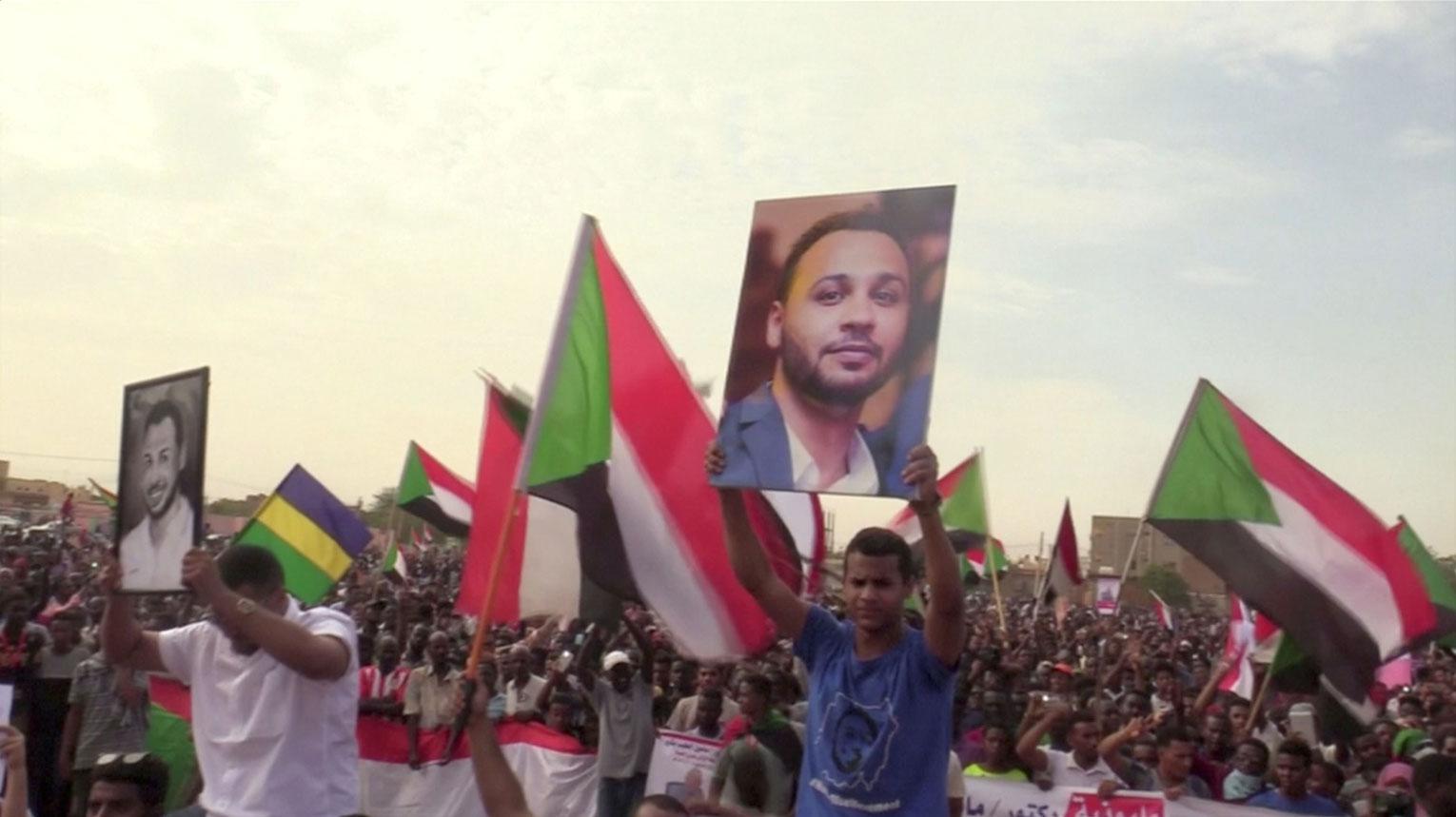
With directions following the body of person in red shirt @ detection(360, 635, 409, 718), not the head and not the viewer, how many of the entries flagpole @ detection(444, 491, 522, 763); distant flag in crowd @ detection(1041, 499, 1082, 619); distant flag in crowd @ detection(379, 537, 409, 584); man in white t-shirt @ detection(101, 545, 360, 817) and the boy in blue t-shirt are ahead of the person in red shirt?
3

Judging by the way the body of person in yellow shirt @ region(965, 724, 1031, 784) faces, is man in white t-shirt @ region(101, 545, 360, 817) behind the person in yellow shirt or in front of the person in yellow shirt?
in front

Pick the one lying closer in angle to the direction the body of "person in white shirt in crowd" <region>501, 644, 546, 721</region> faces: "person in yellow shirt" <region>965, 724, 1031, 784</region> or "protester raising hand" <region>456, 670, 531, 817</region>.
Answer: the protester raising hand

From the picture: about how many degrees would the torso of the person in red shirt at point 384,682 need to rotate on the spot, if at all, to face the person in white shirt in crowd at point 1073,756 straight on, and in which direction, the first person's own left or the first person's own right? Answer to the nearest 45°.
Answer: approximately 45° to the first person's own left

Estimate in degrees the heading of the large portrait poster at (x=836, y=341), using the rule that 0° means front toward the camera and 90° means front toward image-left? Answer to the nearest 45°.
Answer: approximately 0°

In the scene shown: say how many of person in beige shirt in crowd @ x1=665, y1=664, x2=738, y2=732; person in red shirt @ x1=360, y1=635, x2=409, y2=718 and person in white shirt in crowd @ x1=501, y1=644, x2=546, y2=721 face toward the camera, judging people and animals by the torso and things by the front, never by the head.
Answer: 3

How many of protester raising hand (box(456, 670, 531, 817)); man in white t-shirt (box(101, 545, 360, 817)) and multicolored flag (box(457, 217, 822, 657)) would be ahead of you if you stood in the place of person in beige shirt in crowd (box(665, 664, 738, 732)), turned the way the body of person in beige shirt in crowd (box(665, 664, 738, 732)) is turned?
3

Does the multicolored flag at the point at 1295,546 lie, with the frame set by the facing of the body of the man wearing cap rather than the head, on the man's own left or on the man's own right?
on the man's own left

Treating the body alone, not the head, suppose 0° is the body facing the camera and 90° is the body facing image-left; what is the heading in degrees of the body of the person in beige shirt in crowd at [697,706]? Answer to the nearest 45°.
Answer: approximately 0°

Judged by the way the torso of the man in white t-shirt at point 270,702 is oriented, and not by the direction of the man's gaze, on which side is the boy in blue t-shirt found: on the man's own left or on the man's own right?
on the man's own left

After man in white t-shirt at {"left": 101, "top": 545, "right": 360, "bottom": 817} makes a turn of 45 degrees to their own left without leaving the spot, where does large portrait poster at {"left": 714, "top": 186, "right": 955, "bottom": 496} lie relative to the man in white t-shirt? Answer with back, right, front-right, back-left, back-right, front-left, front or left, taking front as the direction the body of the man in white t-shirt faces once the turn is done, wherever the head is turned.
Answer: left

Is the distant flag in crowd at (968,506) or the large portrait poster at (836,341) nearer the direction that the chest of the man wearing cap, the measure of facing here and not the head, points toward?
the large portrait poster
